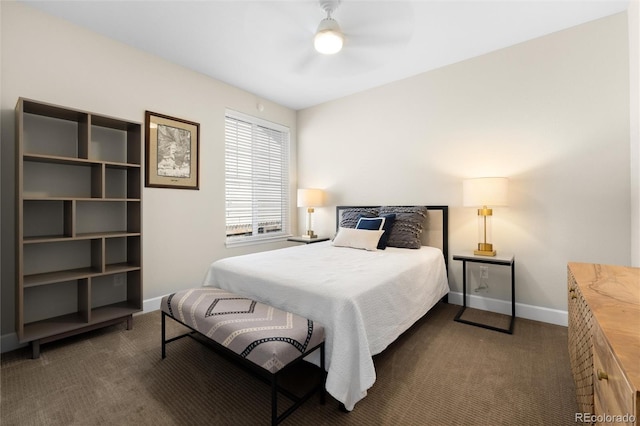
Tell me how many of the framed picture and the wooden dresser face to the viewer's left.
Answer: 1

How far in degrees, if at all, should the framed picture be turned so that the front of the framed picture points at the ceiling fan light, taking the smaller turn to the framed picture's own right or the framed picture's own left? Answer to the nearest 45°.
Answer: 0° — it already faces it

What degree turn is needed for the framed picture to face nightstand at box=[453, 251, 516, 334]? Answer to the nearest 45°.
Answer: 0° — it already faces it

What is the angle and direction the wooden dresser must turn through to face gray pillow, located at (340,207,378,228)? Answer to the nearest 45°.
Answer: approximately 45° to its right

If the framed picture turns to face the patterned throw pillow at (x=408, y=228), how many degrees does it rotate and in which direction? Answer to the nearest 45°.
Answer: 0° — it already faces it

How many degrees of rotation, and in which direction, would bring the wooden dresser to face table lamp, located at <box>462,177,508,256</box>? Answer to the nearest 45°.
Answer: approximately 45° to its right

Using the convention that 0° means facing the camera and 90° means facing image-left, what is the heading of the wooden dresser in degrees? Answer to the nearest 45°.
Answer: approximately 90°
